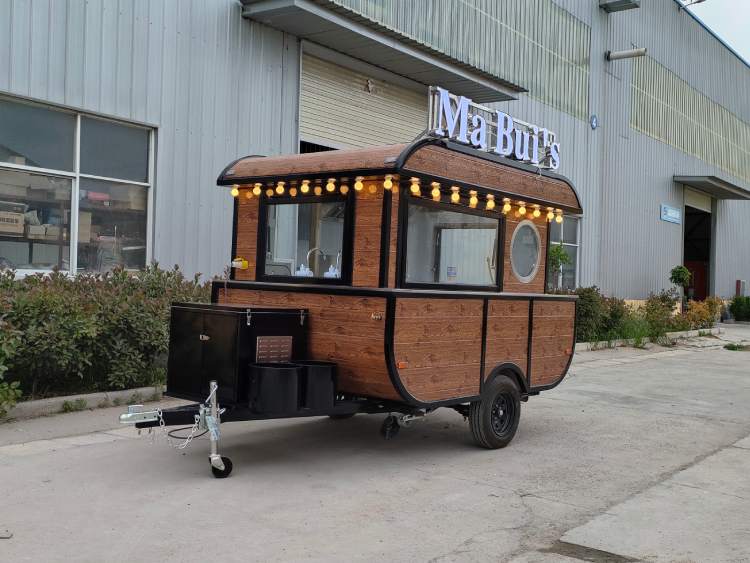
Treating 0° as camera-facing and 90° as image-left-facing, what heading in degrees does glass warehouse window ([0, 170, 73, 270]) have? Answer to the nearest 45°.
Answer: approximately 315°

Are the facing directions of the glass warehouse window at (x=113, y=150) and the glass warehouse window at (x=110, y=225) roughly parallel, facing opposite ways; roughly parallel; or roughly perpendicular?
roughly parallel

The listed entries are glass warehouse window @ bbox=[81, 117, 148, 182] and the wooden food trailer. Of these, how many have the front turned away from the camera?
0

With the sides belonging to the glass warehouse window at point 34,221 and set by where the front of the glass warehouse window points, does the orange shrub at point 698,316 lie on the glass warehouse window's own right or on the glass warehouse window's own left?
on the glass warehouse window's own left

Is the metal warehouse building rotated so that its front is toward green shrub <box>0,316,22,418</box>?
no

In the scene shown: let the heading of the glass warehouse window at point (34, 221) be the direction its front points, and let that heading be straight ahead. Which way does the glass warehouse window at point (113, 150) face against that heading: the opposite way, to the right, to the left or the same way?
the same way

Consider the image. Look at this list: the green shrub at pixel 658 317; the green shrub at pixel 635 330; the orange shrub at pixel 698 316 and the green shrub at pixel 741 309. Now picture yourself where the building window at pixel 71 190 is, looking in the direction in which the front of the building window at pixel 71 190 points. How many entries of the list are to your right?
0

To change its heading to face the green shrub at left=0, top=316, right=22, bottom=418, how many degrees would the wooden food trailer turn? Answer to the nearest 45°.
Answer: approximately 45° to its right

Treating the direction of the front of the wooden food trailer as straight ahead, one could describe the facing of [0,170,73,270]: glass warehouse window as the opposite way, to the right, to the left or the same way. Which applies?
to the left

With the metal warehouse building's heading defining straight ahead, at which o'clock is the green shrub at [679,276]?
The green shrub is roughly at 9 o'clock from the metal warehouse building.

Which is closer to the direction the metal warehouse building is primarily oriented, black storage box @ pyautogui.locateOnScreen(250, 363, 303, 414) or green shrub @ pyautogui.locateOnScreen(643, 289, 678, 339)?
the black storage box

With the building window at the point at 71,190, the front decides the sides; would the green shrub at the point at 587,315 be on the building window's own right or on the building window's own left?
on the building window's own left

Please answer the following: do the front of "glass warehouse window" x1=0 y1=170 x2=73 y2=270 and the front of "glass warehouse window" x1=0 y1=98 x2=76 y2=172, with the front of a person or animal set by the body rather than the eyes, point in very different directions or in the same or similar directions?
same or similar directions

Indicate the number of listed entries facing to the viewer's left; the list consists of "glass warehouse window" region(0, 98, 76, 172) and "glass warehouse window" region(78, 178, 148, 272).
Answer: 0

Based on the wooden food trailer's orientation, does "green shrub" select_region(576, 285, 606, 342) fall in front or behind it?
behind

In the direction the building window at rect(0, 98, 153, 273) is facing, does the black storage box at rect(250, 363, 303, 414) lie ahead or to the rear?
ahead

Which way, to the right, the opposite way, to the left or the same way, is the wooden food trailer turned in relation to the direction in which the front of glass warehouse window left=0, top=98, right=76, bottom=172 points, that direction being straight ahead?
to the right

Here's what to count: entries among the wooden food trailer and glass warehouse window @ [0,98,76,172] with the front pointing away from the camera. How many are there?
0

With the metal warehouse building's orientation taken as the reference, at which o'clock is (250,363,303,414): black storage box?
The black storage box is roughly at 1 o'clock from the metal warehouse building.

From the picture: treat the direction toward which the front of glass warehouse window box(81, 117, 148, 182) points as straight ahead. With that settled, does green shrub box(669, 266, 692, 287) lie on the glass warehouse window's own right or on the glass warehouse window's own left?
on the glass warehouse window's own left

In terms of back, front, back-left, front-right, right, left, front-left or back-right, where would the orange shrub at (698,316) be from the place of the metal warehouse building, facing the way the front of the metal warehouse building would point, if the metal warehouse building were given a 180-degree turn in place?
right

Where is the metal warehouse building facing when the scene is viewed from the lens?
facing the viewer and to the right of the viewer

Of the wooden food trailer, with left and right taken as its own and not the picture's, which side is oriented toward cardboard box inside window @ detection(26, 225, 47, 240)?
right
